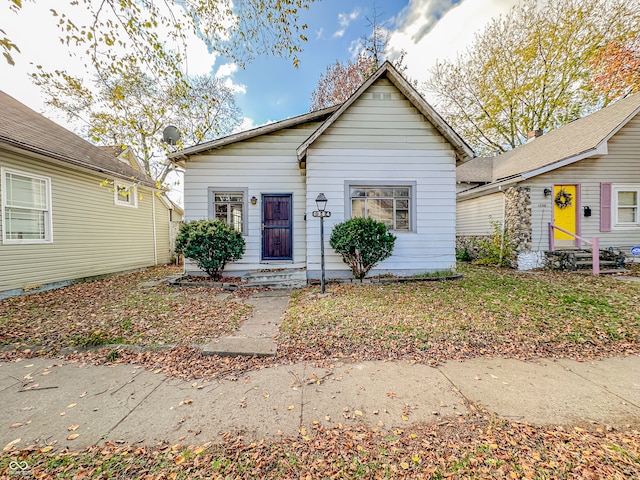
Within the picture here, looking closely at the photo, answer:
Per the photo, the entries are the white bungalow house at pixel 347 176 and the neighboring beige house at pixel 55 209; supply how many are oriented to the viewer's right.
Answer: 0

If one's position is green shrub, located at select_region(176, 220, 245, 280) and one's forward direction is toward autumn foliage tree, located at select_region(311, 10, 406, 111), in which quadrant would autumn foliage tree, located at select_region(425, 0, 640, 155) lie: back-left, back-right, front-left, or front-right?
front-right

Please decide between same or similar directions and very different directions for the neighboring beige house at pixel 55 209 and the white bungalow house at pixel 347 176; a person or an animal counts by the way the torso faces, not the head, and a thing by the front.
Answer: same or similar directions

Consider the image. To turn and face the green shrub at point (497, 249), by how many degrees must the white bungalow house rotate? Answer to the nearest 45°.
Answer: approximately 135° to its left

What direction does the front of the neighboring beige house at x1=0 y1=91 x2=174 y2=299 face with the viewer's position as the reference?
facing the viewer and to the left of the viewer

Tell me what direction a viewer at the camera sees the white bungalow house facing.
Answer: facing the viewer

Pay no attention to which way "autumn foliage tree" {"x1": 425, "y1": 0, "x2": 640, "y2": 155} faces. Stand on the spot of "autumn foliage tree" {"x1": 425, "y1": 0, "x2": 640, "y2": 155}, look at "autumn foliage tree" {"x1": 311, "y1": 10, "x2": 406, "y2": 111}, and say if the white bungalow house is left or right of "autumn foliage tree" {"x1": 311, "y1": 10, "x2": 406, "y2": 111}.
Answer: left

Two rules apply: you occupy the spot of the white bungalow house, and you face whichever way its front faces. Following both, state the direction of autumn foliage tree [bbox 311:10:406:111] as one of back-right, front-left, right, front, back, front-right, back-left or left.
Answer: back
